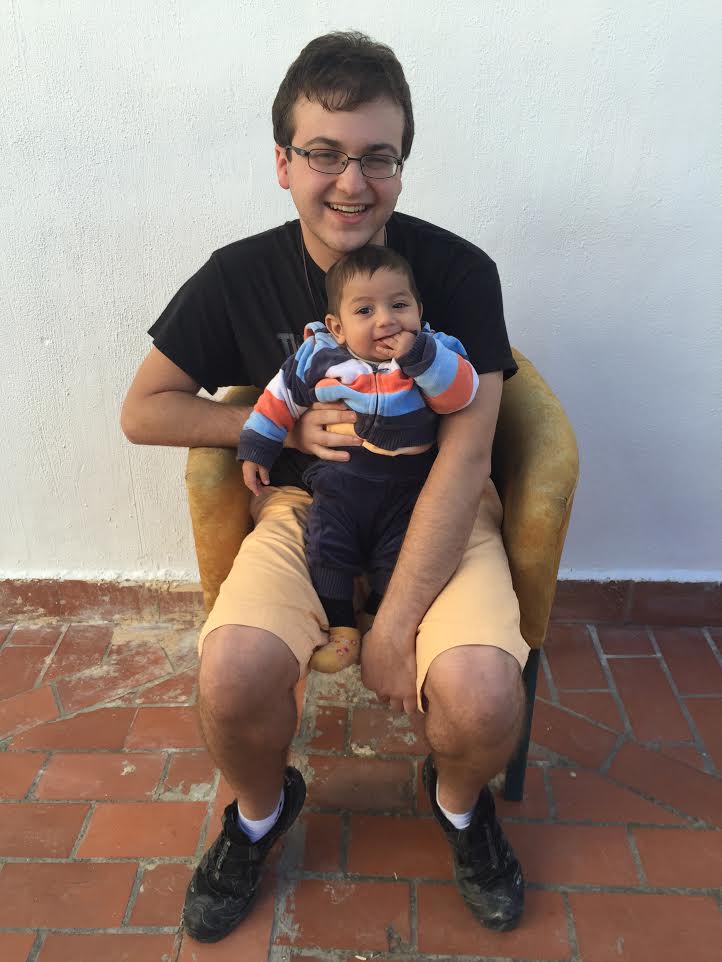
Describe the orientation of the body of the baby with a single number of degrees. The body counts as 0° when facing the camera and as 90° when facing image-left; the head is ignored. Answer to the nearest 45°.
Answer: approximately 0°
